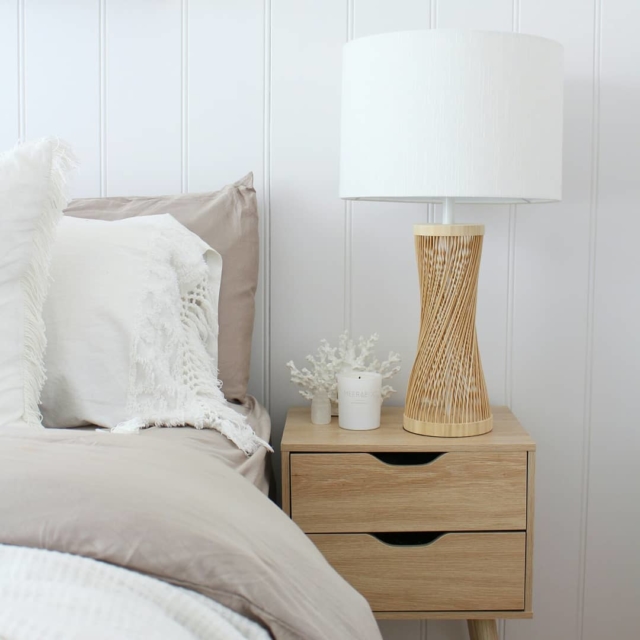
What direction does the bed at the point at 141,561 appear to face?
toward the camera

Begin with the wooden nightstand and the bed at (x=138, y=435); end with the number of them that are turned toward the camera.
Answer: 2

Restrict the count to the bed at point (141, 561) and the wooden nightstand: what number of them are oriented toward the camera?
2

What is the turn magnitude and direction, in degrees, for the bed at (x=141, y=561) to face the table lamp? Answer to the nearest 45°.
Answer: approximately 135° to its left

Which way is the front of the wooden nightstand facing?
toward the camera
